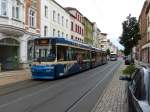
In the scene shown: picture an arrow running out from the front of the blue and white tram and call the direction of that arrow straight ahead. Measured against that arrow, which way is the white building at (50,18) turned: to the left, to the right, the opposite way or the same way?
to the left

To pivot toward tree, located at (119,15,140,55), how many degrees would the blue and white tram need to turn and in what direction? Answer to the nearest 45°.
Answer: approximately 180°

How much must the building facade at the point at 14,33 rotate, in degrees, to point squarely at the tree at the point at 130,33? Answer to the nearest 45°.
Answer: approximately 45° to its left

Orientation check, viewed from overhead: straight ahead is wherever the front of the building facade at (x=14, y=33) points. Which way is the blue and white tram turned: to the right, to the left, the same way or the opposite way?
to the right

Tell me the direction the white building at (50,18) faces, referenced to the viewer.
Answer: facing the viewer and to the right of the viewer

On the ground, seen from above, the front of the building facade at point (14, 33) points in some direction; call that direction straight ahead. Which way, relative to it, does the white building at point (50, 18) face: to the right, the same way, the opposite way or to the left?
the same way

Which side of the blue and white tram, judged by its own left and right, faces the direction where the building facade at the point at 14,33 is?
right

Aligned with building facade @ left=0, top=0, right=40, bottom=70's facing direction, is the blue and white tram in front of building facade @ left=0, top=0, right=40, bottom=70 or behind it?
in front

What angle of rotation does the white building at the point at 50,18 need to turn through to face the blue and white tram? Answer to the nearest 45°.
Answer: approximately 45° to its right

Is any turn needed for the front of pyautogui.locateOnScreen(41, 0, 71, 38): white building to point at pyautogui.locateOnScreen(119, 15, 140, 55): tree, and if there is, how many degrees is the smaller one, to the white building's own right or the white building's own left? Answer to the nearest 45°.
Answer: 0° — it already faces it

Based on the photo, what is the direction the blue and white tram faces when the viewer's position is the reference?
facing the viewer and to the left of the viewer
